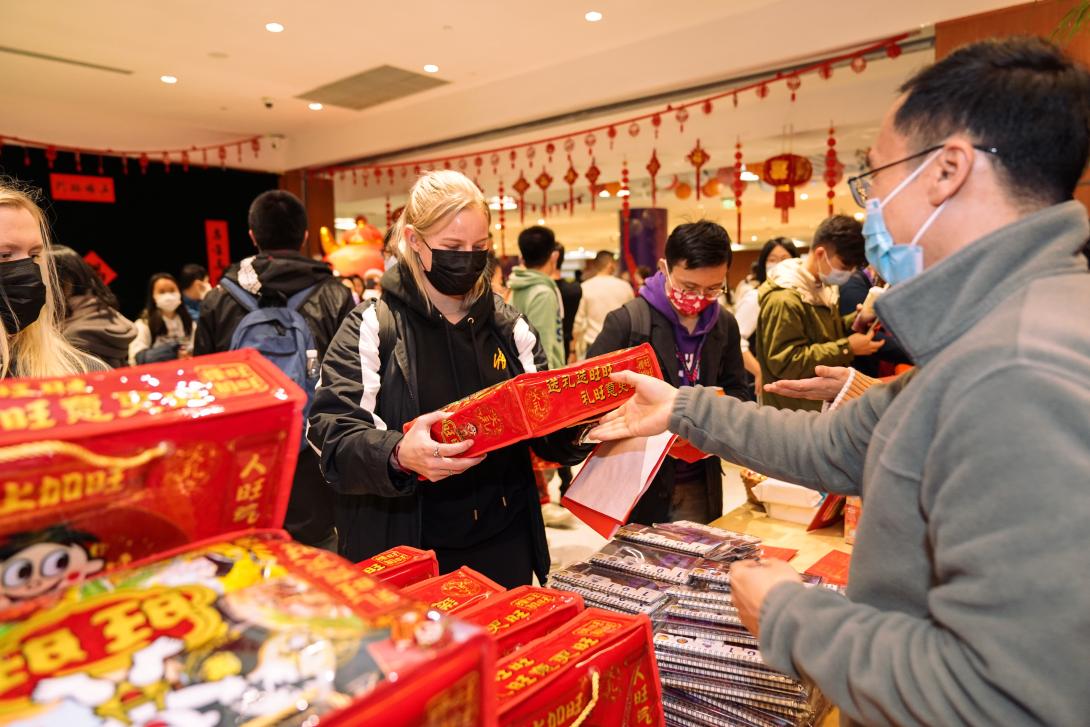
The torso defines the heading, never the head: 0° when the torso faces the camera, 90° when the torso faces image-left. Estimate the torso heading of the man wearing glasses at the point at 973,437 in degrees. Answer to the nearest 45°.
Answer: approximately 90°

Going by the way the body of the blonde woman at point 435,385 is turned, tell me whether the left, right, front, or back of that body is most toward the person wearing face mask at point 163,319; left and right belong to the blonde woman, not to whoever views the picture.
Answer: back

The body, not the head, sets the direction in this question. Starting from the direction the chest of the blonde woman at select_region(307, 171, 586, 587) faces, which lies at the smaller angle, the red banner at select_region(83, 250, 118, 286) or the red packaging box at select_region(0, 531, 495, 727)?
the red packaging box

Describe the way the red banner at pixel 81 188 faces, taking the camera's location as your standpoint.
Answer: facing the viewer

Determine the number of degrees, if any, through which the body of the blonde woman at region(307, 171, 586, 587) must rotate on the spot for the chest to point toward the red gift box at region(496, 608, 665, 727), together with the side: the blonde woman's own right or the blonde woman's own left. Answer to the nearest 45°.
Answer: approximately 45° to the blonde woman's own right

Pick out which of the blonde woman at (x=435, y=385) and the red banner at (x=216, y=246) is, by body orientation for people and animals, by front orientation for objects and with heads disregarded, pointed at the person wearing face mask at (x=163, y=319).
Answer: the red banner

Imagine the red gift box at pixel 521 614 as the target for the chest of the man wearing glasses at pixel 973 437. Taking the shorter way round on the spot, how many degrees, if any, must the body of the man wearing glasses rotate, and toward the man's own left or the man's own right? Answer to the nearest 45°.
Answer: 0° — they already face it

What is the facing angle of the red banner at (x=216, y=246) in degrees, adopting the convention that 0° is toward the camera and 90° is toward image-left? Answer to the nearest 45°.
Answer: approximately 0°

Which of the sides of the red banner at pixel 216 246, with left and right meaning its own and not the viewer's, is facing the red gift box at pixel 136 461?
front

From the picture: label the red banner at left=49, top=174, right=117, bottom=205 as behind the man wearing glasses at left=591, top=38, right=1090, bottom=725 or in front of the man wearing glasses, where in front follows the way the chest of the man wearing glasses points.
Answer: in front

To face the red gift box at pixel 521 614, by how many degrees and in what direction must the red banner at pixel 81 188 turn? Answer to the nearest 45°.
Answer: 0° — it already faces it

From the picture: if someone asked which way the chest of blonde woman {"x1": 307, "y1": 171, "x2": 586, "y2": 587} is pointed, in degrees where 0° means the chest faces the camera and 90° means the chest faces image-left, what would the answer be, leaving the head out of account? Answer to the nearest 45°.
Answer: approximately 315°

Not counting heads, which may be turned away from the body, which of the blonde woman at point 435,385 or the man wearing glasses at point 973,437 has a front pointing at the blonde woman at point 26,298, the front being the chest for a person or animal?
the man wearing glasses

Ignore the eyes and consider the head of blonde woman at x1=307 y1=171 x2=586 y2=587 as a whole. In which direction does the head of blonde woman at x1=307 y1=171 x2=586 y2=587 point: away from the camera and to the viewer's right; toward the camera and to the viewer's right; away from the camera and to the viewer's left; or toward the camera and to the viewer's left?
toward the camera and to the viewer's right
